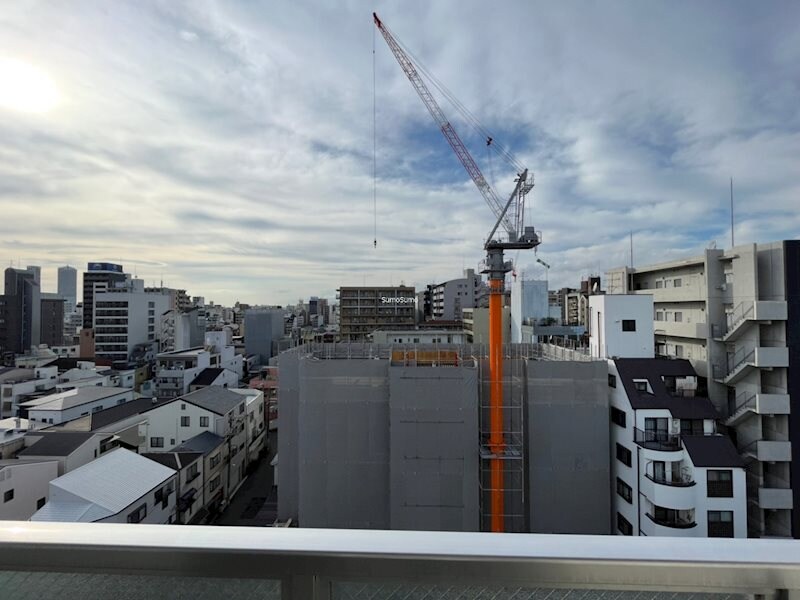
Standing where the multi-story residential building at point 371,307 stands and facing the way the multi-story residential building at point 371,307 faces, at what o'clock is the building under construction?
The building under construction is roughly at 12 o'clock from the multi-story residential building.

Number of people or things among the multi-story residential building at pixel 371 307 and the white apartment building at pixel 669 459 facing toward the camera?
2

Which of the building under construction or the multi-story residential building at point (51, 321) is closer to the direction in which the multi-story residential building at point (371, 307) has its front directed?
the building under construction

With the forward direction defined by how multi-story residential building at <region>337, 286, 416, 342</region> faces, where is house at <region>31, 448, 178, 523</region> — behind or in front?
in front

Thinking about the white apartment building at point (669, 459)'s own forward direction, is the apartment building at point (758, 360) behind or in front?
behind

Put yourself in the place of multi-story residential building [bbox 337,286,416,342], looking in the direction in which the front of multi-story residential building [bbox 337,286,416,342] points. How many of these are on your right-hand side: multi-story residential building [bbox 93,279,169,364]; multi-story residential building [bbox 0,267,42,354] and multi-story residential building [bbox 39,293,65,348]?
3

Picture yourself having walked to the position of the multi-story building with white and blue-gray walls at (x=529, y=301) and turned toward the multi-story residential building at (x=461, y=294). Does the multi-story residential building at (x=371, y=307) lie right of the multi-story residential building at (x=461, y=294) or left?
left

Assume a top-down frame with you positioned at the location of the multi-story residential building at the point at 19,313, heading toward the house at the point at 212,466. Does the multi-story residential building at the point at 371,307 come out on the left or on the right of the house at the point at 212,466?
left

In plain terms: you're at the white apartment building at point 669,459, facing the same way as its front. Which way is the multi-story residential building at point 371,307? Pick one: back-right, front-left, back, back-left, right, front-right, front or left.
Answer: back-right

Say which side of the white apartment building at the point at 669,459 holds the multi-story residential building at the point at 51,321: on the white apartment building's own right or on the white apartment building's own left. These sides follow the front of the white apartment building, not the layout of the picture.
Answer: on the white apartment building's own right

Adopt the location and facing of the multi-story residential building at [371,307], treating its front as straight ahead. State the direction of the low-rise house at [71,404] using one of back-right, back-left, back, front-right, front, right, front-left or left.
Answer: front-right

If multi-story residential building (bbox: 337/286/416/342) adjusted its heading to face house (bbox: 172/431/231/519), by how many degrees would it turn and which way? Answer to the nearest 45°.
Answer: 0° — it already faces it

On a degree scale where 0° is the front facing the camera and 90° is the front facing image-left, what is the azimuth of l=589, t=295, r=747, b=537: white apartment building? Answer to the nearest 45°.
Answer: approximately 0°

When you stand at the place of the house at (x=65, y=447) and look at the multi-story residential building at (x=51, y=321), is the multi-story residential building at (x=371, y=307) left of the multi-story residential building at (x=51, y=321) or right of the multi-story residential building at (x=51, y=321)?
right

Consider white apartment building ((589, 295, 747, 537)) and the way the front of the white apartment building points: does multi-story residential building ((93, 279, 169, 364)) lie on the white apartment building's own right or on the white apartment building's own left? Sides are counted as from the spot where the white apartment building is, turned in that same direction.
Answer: on the white apartment building's own right

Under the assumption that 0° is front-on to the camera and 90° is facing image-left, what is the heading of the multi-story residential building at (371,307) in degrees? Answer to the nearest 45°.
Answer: approximately 0°
